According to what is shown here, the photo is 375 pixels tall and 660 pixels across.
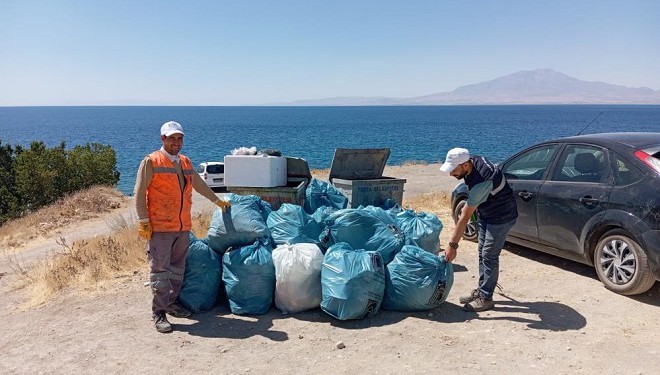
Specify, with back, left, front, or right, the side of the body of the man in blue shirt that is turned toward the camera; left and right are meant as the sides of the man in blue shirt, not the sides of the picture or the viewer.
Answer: left

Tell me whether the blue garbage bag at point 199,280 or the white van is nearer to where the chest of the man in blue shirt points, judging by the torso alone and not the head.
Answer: the blue garbage bag

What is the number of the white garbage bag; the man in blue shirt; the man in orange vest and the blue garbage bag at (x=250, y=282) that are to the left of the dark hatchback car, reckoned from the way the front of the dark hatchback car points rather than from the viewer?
4

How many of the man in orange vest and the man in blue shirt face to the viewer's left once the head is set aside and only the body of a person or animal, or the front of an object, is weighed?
1

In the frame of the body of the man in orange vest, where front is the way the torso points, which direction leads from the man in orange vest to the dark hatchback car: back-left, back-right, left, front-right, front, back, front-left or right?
front-left

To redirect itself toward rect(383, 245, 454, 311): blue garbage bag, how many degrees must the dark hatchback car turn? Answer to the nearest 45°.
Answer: approximately 90° to its left

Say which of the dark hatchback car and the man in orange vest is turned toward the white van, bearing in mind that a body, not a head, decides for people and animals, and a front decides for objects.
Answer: the dark hatchback car

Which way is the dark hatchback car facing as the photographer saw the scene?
facing away from the viewer and to the left of the viewer

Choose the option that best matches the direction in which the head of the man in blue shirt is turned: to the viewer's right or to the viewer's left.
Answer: to the viewer's left

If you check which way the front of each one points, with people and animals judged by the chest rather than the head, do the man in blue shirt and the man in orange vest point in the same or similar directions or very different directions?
very different directions

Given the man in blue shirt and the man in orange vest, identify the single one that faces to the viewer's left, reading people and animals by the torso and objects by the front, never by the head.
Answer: the man in blue shirt

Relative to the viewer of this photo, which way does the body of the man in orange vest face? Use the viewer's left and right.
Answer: facing the viewer and to the right of the viewer
